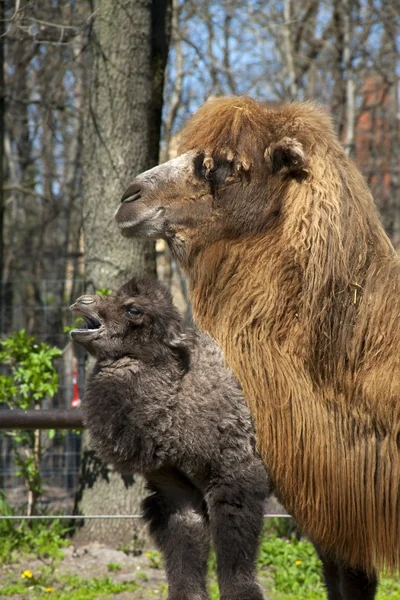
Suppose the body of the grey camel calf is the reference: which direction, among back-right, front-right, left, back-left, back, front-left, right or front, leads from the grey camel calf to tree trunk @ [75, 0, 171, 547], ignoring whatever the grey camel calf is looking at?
back-right

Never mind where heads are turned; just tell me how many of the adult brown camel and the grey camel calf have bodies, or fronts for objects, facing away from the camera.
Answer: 0

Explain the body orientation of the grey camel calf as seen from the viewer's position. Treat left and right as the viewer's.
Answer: facing the viewer and to the left of the viewer

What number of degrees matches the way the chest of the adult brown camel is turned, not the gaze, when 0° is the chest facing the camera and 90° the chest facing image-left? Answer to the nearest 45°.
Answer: approximately 90°
